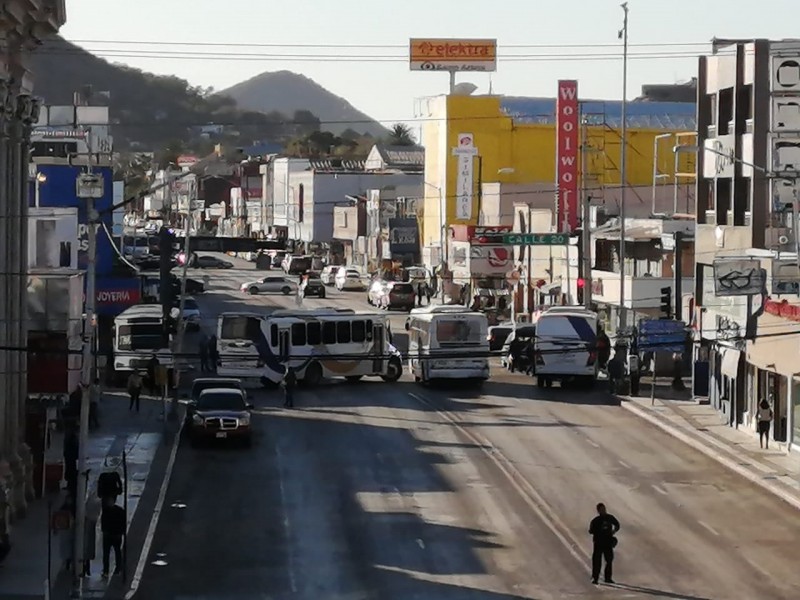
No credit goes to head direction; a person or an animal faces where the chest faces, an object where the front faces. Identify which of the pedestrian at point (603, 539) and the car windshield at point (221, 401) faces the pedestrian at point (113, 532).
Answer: the car windshield

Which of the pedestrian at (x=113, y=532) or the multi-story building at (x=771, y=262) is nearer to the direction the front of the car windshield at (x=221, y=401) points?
the pedestrian

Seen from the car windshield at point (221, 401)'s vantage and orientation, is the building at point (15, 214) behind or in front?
in front

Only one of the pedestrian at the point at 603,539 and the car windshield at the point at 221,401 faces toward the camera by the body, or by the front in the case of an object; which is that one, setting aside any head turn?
the car windshield

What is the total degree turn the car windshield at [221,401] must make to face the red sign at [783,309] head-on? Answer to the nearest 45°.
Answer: approximately 90° to its left

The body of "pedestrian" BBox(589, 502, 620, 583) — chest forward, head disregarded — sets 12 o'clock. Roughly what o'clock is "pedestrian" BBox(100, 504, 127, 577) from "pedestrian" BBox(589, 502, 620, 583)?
"pedestrian" BBox(100, 504, 127, 577) is roughly at 9 o'clock from "pedestrian" BBox(589, 502, 620, 583).

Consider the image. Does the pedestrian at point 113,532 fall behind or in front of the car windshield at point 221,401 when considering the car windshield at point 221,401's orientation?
in front

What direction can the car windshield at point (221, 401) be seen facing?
toward the camera

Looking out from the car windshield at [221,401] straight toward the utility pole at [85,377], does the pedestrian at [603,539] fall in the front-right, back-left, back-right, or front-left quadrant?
front-left
